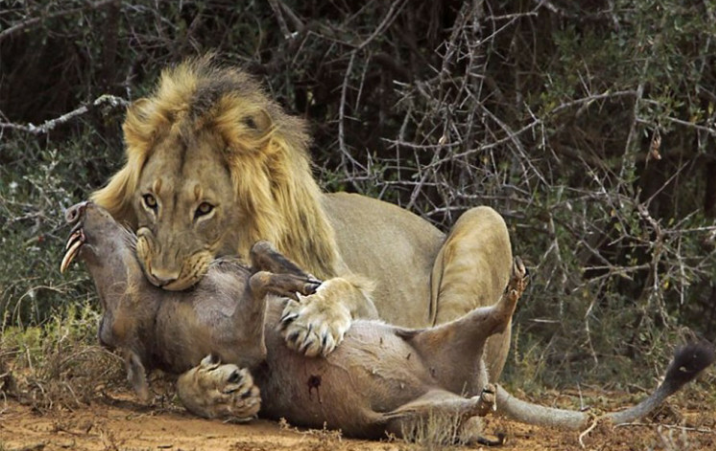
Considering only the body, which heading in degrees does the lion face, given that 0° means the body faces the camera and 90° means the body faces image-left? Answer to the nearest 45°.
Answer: approximately 45°
